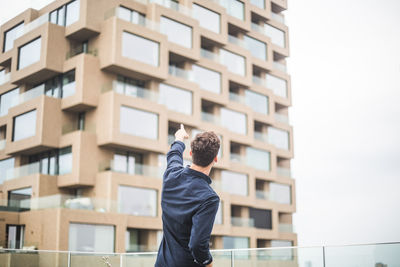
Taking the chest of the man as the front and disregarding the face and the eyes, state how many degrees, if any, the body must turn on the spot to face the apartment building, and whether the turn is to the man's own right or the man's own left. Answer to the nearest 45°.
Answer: approximately 45° to the man's own left

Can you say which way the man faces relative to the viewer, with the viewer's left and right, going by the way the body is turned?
facing away from the viewer and to the right of the viewer

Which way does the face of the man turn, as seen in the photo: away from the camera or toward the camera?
away from the camera
